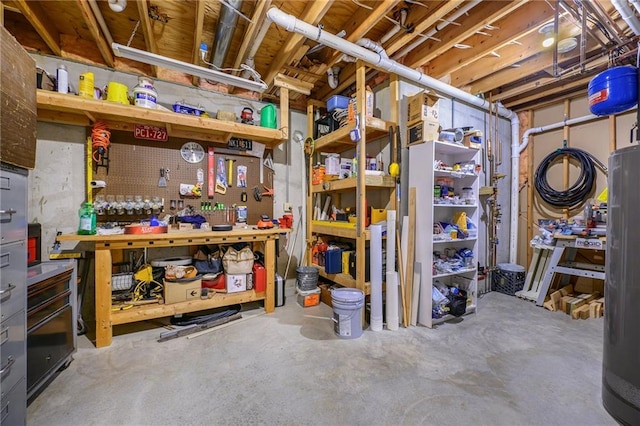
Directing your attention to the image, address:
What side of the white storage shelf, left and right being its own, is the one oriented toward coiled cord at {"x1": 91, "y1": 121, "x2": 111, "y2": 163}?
right

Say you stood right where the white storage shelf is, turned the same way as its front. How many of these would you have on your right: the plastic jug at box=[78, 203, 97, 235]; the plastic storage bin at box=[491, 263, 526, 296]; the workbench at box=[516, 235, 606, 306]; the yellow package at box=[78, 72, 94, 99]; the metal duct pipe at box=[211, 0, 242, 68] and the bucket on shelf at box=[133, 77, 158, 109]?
4

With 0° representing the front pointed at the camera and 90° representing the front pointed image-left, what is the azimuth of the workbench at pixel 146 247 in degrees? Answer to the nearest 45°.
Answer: approximately 315°

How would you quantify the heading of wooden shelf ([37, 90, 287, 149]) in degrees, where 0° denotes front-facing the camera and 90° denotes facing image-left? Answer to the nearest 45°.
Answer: approximately 315°

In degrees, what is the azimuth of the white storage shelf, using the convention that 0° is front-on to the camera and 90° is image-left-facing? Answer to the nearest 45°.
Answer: approximately 315°

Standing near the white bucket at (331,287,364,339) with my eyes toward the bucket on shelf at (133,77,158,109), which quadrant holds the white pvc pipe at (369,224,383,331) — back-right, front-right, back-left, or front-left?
back-right
